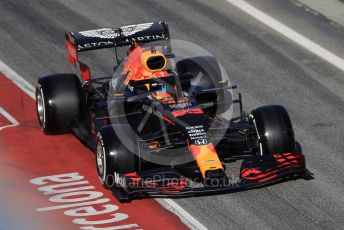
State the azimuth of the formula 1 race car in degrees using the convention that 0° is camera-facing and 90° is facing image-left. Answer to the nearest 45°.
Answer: approximately 0°
